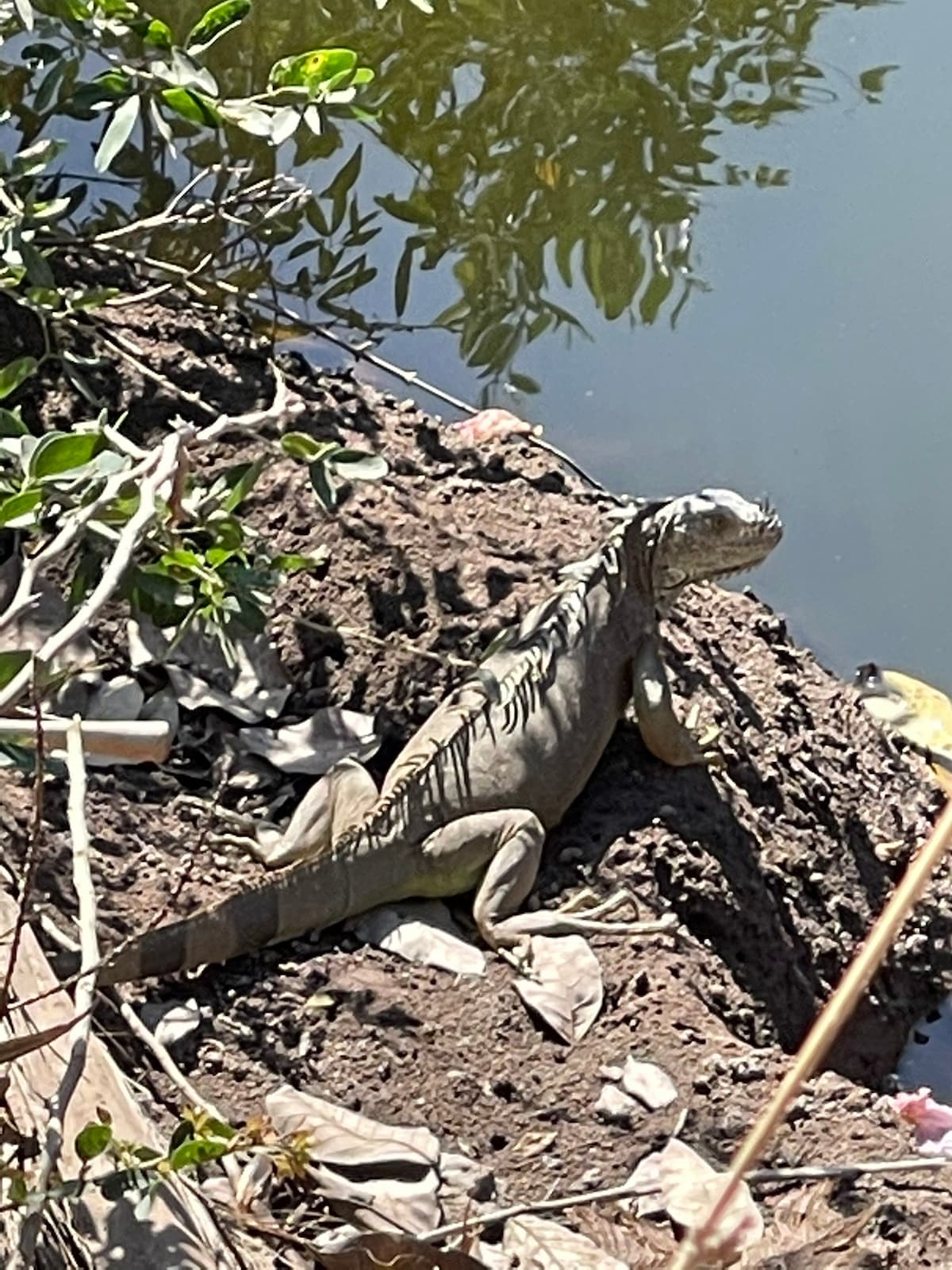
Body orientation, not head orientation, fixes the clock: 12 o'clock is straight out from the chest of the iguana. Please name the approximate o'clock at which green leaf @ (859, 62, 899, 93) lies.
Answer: The green leaf is roughly at 11 o'clock from the iguana.

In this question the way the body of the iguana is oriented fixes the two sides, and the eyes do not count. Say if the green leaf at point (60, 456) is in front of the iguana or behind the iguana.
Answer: behind

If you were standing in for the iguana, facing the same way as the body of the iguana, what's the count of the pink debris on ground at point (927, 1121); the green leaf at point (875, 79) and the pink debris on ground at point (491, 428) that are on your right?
1

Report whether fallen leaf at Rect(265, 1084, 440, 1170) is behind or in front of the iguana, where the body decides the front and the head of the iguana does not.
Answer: behind

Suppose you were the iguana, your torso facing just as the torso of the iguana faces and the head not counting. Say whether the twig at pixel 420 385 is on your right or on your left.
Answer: on your left

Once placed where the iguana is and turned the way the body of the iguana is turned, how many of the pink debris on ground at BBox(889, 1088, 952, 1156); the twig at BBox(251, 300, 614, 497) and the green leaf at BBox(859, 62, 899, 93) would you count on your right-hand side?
1

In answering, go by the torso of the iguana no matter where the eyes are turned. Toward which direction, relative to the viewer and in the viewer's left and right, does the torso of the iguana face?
facing away from the viewer and to the right of the viewer

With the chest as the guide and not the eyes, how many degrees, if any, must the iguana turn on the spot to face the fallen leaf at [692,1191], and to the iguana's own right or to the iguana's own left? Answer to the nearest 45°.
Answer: approximately 135° to the iguana's own right

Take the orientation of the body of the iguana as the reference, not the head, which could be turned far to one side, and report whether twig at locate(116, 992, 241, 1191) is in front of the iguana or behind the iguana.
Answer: behind

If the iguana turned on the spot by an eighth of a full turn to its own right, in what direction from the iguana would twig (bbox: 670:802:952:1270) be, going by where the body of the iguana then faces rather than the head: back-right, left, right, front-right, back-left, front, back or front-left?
right

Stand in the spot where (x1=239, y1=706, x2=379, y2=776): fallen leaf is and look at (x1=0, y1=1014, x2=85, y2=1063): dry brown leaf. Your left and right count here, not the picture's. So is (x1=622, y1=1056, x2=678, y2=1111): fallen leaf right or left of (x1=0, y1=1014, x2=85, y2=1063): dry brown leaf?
left
